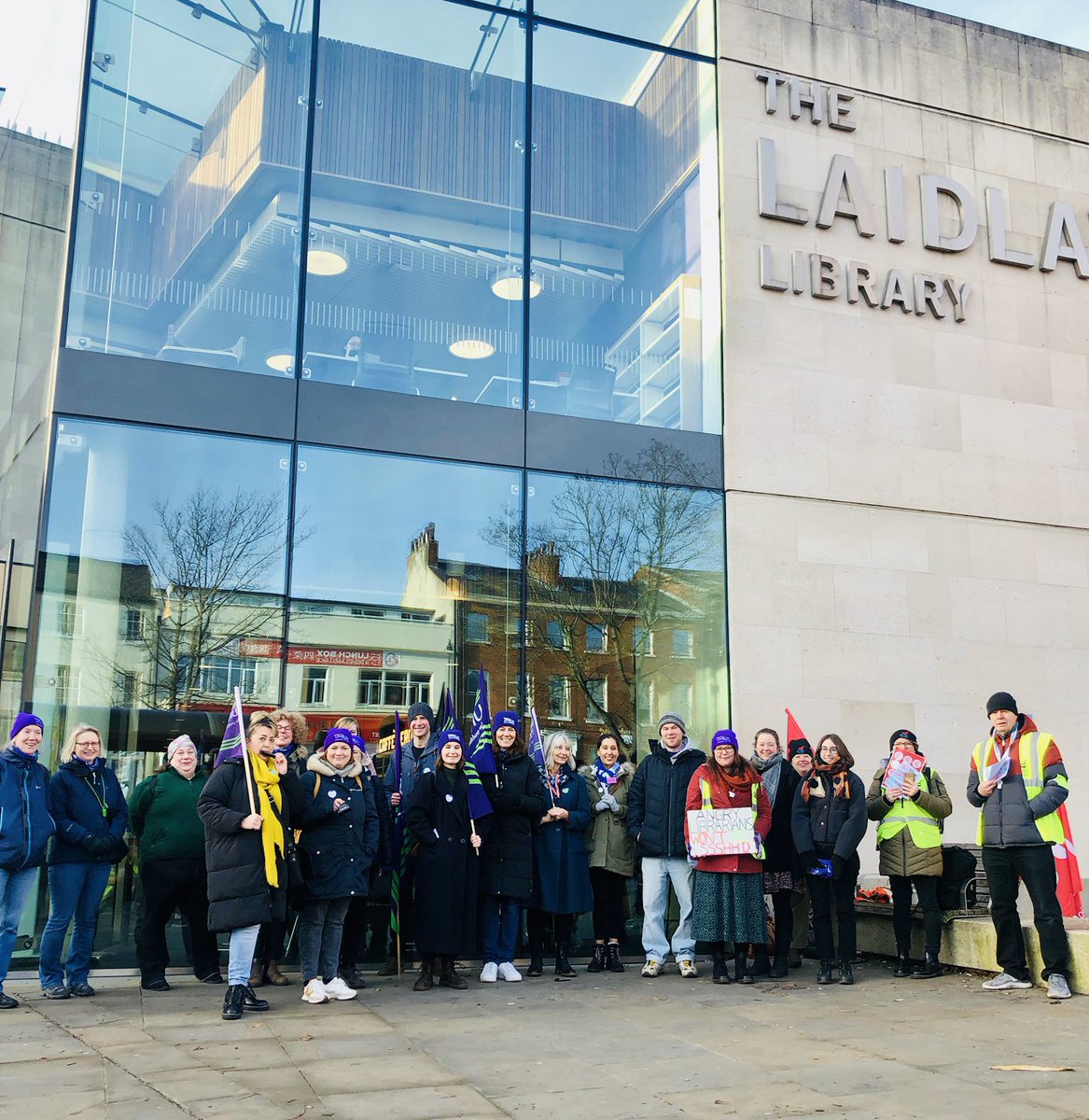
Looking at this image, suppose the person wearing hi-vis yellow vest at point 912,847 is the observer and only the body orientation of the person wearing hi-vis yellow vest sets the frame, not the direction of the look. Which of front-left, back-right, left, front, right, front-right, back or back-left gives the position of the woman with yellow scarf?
front-right

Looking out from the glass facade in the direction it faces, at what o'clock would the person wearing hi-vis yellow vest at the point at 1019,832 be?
The person wearing hi-vis yellow vest is roughly at 10 o'clock from the glass facade.

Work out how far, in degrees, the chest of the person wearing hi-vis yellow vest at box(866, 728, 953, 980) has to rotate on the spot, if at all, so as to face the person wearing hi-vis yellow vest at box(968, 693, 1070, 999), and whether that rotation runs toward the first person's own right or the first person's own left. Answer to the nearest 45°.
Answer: approximately 45° to the first person's own left

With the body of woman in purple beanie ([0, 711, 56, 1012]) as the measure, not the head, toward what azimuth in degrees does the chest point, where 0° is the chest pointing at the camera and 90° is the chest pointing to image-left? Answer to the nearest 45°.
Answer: approximately 315°

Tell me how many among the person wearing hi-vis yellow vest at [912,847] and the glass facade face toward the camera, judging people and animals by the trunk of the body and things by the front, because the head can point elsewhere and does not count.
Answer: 2

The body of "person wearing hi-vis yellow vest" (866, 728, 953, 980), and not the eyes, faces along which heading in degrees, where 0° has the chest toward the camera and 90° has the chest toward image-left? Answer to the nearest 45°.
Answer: approximately 0°

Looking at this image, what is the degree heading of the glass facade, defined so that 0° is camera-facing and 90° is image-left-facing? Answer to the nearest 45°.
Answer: approximately 0°
